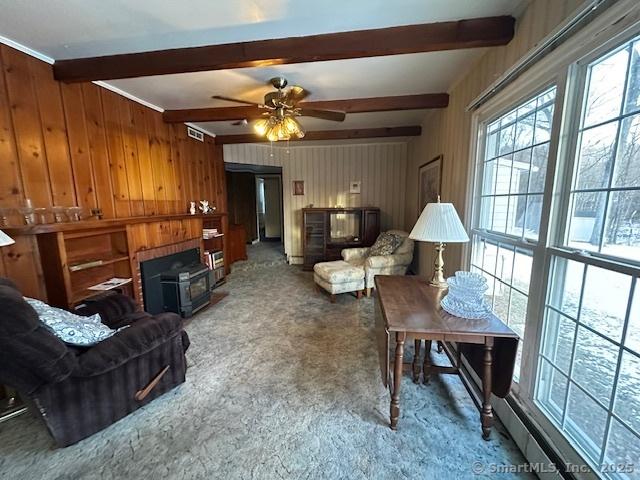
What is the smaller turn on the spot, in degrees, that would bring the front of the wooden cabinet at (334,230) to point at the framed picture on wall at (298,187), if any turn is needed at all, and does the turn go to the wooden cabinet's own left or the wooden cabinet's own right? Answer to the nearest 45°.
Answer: approximately 135° to the wooden cabinet's own right

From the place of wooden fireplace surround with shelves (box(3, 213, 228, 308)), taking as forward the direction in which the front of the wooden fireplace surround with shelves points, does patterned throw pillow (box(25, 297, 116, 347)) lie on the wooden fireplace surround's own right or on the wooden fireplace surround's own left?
on the wooden fireplace surround's own right

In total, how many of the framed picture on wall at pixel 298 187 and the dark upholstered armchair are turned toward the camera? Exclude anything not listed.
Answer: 1

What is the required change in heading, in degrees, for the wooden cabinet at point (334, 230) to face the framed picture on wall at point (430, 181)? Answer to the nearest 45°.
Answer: approximately 45° to its left

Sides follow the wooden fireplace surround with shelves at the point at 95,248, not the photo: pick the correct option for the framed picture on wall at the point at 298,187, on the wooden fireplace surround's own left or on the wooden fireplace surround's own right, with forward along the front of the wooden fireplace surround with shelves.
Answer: on the wooden fireplace surround's own left

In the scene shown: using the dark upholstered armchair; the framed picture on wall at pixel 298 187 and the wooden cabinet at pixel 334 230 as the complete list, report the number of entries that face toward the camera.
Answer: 2

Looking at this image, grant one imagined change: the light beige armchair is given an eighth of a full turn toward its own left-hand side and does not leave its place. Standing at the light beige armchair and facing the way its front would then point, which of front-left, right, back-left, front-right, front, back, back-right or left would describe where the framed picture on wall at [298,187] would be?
back-right

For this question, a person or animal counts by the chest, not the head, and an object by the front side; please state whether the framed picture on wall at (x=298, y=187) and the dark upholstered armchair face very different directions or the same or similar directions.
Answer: very different directions

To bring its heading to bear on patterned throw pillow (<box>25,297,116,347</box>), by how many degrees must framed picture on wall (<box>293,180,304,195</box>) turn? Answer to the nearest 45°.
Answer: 0° — it already faces it
